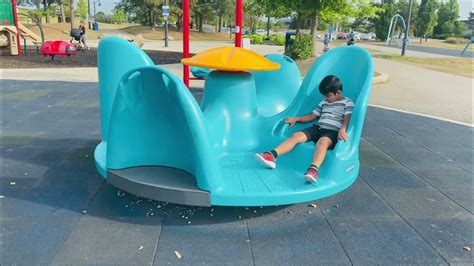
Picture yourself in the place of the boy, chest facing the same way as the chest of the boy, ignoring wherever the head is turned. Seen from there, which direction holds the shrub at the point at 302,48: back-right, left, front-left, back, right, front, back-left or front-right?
back-right

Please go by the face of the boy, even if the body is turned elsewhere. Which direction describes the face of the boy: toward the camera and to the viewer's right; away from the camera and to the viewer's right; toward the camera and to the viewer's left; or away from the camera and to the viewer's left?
toward the camera and to the viewer's left

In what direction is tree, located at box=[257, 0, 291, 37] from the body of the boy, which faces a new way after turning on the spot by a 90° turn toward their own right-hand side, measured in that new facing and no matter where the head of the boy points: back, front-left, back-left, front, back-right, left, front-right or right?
front-right
